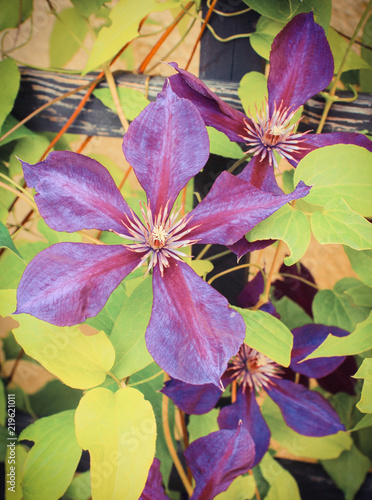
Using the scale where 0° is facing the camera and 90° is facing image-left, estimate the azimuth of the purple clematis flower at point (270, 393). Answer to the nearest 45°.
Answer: approximately 0°

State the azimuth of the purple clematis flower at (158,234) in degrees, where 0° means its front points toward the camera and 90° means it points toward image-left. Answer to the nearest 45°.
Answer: approximately 0°
